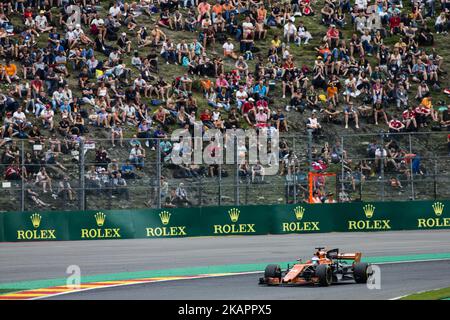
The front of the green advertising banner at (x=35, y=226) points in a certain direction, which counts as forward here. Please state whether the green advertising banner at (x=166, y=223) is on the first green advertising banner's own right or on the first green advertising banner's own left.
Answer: on the first green advertising banner's own left

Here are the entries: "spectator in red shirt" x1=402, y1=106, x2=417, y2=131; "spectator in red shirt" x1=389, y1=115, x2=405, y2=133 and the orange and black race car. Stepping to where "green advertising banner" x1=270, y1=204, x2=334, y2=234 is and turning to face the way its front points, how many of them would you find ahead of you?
1

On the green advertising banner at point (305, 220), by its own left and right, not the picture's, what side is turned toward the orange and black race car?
front

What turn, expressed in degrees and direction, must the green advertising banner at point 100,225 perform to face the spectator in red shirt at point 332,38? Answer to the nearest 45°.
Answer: approximately 135° to its left

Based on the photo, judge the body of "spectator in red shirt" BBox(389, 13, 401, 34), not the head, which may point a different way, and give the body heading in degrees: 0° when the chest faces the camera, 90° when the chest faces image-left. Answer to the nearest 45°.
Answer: approximately 0°

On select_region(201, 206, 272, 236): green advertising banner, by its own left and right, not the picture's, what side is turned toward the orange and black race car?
front

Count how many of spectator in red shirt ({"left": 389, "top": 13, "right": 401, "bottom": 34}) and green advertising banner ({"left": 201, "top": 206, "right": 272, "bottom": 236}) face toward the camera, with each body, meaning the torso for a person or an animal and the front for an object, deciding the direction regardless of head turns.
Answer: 2

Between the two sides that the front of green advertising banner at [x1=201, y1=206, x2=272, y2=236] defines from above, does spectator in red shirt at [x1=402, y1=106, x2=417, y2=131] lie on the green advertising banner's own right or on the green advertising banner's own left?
on the green advertising banner's own left

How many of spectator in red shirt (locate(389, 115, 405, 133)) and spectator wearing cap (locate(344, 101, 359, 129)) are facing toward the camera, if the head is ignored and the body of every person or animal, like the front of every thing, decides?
2

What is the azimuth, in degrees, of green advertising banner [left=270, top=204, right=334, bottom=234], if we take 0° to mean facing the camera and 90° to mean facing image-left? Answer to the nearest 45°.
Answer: approximately 0°

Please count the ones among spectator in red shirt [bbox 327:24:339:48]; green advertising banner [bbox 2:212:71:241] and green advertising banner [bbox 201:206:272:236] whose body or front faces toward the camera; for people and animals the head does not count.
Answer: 3
